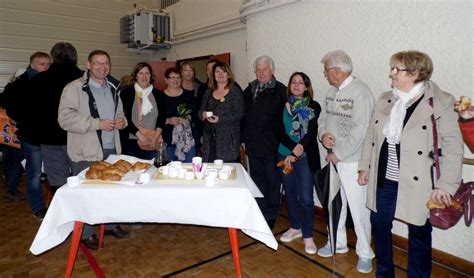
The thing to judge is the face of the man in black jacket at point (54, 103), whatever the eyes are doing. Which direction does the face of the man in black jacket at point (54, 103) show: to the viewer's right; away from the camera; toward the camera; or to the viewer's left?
away from the camera

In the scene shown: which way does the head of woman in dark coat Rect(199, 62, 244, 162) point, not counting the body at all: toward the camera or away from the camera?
toward the camera

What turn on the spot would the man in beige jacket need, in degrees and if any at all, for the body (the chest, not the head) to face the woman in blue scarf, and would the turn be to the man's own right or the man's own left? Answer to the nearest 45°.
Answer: approximately 45° to the man's own left

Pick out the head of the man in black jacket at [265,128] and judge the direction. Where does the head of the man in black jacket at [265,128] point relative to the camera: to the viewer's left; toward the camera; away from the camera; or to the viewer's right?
toward the camera

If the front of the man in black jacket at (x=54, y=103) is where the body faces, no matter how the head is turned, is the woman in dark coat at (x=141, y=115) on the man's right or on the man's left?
on the man's right

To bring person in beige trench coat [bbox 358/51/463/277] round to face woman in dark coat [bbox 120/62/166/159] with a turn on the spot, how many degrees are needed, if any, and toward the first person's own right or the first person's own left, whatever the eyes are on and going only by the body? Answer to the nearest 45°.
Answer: approximately 45° to the first person's own right

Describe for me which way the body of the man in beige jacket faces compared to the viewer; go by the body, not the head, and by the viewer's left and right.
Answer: facing the viewer and to the right of the viewer

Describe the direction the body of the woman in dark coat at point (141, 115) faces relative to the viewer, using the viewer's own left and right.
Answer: facing the viewer

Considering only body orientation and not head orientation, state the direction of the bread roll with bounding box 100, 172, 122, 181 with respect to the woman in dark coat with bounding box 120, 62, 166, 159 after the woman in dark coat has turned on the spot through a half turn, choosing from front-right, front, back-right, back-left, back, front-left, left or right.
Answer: back

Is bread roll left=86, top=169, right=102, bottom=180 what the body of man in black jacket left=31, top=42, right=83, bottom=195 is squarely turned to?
no

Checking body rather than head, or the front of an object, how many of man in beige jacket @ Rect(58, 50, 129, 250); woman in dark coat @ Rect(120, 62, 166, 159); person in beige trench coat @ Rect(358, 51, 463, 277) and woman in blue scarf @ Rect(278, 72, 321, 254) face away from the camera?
0

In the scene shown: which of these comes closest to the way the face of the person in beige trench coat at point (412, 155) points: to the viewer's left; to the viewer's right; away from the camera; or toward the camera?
to the viewer's left

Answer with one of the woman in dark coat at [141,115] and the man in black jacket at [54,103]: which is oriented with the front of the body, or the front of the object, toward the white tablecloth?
the woman in dark coat

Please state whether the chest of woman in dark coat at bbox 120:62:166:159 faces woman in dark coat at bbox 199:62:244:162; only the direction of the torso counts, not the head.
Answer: no

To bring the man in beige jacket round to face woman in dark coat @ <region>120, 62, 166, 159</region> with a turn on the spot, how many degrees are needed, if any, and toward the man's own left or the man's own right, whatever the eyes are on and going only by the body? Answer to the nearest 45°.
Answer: approximately 90° to the man's own left

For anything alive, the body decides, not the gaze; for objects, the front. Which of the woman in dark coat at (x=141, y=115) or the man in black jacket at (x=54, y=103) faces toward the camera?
the woman in dark coat
